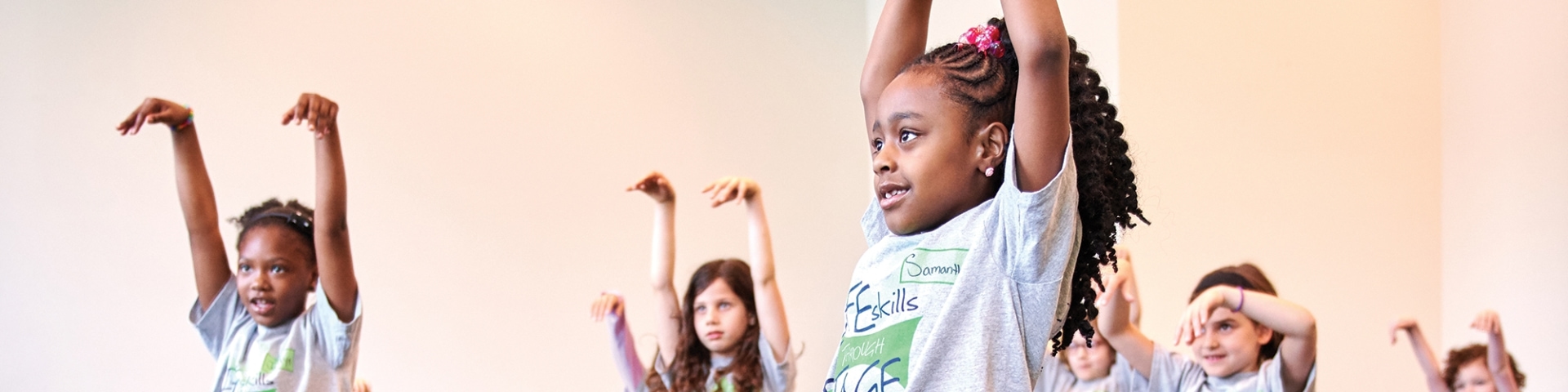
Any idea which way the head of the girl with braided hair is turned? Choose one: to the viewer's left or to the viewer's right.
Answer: to the viewer's left

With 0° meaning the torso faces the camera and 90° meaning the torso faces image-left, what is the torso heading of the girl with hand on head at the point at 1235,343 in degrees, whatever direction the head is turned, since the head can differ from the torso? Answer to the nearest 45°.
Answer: approximately 45°
